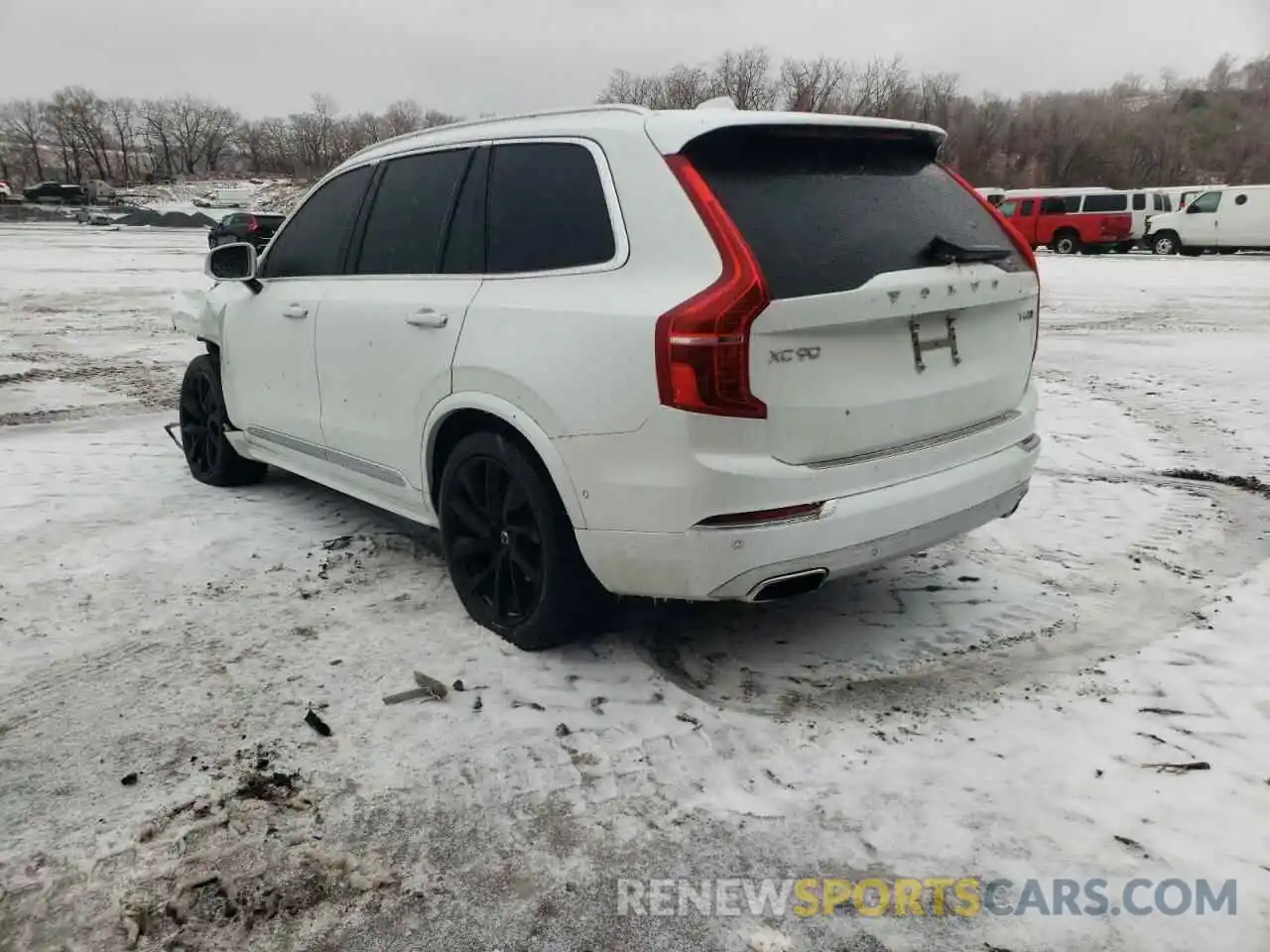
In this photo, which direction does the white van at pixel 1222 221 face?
to the viewer's left

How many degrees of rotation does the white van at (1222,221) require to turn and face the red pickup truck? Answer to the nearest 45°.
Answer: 0° — it already faces it

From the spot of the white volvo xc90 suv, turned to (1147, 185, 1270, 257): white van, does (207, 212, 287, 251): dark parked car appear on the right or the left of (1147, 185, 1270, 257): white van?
left

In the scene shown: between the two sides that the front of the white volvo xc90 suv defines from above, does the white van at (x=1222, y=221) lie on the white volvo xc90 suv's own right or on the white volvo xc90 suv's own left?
on the white volvo xc90 suv's own right

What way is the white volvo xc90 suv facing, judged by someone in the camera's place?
facing away from the viewer and to the left of the viewer

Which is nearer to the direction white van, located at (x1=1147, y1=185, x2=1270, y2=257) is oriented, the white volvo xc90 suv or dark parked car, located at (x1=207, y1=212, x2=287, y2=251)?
the dark parked car

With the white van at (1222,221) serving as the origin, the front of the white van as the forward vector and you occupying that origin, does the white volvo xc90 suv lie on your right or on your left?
on your left

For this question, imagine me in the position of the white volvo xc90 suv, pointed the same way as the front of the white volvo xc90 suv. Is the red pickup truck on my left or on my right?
on my right

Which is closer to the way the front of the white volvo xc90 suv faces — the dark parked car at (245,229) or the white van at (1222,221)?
the dark parked car
